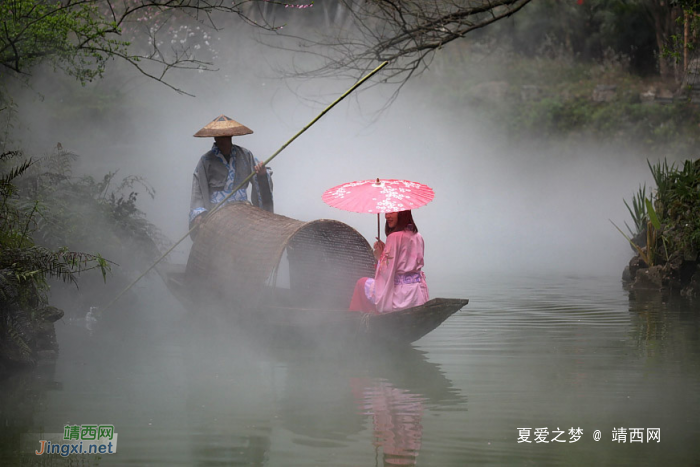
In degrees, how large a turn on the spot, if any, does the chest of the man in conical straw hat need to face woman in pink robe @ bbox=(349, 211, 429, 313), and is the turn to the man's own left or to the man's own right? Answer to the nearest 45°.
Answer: approximately 45° to the man's own left

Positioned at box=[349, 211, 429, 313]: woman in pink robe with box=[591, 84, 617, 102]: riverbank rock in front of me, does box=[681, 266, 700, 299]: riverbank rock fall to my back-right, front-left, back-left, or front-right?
front-right

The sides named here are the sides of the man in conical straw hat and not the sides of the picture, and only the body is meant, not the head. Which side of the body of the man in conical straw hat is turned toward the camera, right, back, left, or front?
front

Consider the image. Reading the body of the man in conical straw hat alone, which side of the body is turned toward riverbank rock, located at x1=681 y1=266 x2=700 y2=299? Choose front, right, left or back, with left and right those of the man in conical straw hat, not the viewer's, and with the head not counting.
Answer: left

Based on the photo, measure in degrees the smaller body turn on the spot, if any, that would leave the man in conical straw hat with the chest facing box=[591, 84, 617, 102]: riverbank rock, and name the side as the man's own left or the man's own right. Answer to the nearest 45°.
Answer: approximately 135° to the man's own left

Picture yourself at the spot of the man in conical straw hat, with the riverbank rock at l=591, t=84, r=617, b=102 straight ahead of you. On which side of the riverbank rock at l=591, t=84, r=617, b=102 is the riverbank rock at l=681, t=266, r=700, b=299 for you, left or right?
right

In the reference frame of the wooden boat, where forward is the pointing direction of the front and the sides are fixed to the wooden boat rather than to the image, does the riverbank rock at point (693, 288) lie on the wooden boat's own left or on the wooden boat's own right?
on the wooden boat's own left
